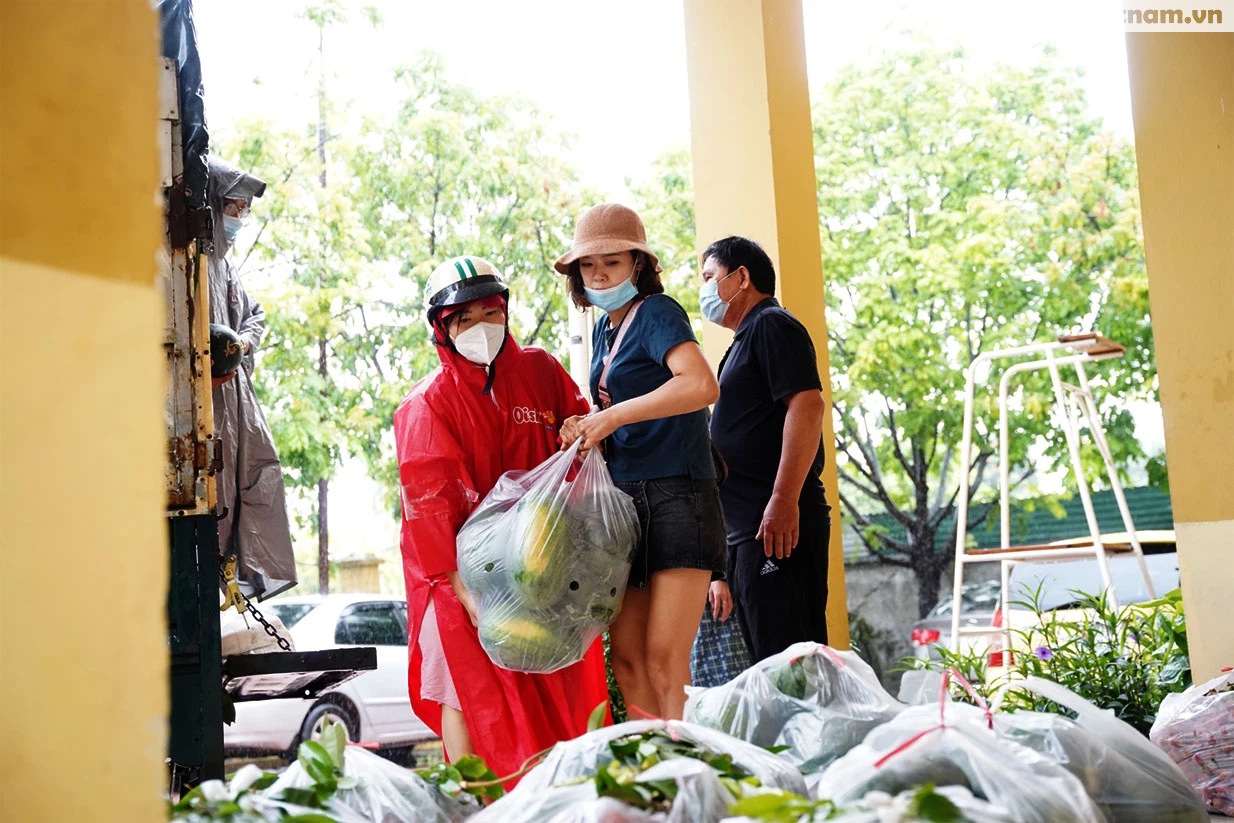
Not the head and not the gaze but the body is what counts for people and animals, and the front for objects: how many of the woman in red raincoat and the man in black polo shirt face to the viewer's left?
1

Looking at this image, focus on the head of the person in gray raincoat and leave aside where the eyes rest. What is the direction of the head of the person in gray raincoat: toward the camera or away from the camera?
toward the camera

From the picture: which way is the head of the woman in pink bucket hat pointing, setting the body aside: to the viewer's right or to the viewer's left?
to the viewer's left

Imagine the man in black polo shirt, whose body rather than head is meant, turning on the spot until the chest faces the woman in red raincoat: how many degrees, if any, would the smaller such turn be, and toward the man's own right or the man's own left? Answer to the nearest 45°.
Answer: approximately 45° to the man's own left

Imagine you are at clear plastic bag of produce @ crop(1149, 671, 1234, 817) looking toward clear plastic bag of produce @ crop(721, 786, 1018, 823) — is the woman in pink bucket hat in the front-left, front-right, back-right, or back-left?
front-right

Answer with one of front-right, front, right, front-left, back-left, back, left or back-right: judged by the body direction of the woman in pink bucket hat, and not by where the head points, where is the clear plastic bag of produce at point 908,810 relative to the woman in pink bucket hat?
front-left

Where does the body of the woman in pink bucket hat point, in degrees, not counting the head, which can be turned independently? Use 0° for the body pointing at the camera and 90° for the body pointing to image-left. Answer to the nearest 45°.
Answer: approximately 45°

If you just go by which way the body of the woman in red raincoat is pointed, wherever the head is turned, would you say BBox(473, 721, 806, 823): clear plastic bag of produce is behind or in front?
in front

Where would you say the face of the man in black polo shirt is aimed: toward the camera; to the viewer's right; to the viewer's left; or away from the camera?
to the viewer's left

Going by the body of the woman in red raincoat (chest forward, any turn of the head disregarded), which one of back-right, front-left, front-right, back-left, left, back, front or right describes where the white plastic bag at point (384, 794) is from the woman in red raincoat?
front-right

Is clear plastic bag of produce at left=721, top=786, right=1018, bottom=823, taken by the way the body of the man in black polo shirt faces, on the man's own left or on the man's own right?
on the man's own left

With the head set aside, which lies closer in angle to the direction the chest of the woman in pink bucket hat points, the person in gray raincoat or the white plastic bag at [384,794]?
the white plastic bag

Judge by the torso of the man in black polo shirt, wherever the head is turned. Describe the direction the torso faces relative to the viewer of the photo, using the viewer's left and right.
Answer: facing to the left of the viewer
